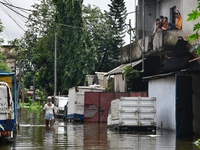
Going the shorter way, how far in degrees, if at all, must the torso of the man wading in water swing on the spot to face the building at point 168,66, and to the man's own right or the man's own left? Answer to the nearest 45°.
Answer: approximately 90° to the man's own left

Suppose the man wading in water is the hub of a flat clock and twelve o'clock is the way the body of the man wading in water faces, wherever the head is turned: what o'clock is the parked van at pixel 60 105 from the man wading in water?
The parked van is roughly at 6 o'clock from the man wading in water.

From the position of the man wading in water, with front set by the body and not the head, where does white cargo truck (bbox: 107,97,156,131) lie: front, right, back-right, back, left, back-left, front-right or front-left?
front-left

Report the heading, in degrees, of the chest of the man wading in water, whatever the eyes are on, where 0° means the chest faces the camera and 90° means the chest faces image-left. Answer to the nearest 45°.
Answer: approximately 0°

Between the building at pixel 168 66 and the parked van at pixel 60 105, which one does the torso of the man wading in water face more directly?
the building

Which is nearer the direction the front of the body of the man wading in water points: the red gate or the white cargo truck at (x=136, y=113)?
the white cargo truck

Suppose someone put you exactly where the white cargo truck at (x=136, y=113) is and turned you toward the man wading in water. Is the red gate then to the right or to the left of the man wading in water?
right

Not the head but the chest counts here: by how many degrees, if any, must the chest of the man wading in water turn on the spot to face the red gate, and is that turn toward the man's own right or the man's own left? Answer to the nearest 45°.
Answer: approximately 135° to the man's own left
